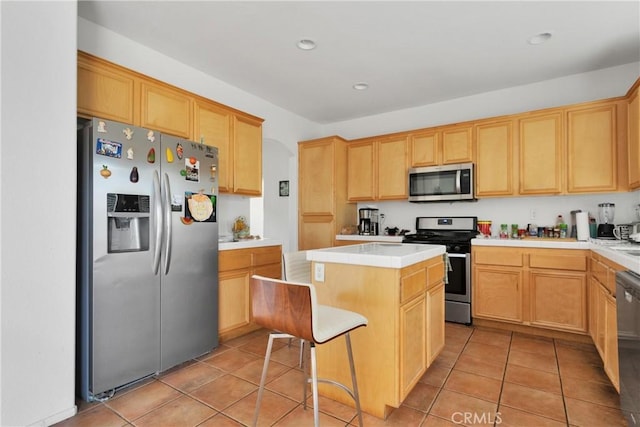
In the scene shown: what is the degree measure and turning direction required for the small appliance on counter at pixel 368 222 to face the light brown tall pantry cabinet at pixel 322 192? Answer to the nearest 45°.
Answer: approximately 90° to its right

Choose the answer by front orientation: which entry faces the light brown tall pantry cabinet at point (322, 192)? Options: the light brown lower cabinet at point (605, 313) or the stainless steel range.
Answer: the light brown lower cabinet

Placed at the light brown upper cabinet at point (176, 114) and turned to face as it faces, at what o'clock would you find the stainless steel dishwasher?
The stainless steel dishwasher is roughly at 12 o'clock from the light brown upper cabinet.

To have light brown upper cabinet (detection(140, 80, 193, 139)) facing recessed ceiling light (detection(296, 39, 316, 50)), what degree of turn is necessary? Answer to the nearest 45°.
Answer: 0° — it already faces it

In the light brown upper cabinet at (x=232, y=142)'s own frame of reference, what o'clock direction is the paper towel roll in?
The paper towel roll is roughly at 11 o'clock from the light brown upper cabinet.

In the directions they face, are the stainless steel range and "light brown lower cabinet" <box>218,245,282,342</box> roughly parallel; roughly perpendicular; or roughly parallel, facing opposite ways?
roughly perpendicular

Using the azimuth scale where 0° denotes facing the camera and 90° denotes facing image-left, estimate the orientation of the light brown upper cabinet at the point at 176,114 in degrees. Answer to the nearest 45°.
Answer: approximately 315°

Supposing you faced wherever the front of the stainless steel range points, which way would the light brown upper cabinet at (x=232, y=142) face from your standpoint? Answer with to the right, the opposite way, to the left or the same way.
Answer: to the left

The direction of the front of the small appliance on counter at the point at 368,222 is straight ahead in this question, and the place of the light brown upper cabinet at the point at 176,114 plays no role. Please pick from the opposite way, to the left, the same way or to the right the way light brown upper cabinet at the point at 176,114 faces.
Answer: to the left

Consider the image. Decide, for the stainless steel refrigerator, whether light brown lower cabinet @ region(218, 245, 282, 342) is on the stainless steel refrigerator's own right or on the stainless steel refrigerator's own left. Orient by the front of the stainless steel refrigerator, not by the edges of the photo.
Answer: on the stainless steel refrigerator's own left

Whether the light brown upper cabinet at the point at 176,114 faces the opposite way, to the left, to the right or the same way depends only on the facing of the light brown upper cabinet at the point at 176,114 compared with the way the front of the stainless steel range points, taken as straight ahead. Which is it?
to the left

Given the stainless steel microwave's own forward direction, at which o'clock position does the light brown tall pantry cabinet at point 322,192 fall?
The light brown tall pantry cabinet is roughly at 3 o'clock from the stainless steel microwave.

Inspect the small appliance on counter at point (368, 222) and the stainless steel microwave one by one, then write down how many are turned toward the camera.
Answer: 2
